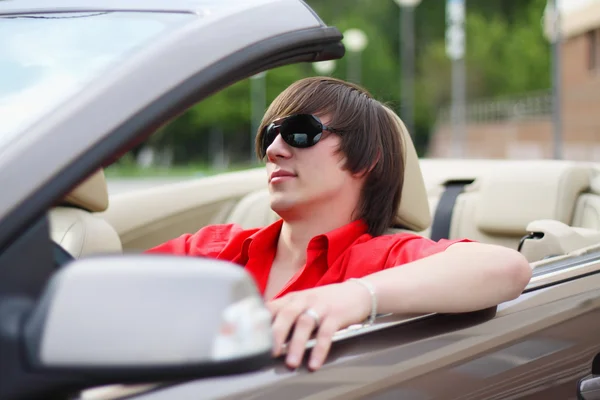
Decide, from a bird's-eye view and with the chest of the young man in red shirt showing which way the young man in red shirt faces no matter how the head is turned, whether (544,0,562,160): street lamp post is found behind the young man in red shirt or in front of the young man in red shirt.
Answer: behind

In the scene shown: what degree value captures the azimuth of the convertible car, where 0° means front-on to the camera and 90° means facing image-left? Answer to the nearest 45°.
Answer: approximately 45°

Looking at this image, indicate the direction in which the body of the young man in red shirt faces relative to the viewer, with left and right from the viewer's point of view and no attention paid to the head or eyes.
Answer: facing the viewer and to the left of the viewer

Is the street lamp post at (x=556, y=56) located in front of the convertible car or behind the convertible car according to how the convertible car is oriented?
behind

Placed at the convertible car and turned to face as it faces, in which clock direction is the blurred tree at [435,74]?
The blurred tree is roughly at 5 o'clock from the convertible car.

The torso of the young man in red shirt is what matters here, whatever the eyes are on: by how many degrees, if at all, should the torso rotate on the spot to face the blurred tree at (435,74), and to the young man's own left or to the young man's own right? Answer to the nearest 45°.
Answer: approximately 135° to the young man's own right
